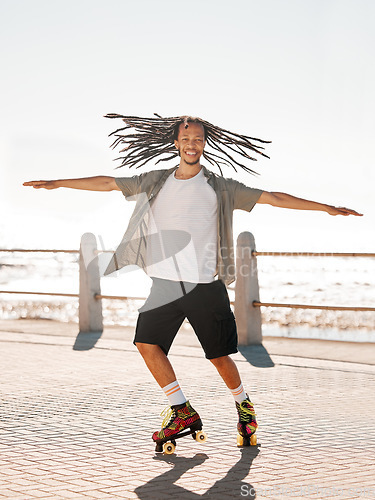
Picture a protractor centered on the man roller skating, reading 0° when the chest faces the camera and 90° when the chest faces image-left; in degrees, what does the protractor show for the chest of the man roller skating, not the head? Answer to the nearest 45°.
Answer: approximately 0°
